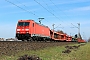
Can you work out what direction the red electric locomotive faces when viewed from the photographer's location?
facing the viewer and to the left of the viewer
